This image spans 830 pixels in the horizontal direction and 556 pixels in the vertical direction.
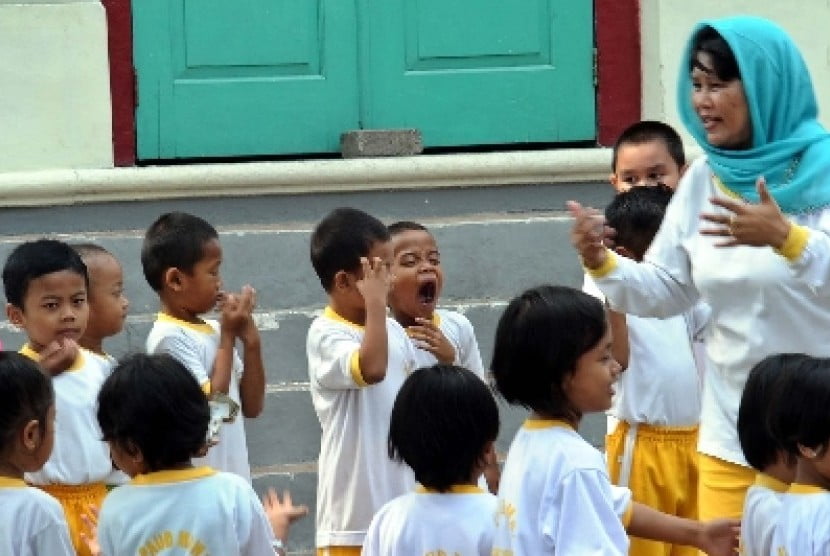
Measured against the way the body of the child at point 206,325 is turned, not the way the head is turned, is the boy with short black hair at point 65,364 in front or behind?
behind

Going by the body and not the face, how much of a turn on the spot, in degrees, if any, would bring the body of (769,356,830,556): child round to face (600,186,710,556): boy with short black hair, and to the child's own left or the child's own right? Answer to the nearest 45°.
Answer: approximately 45° to the child's own left

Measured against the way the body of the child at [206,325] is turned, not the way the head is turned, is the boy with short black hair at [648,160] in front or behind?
in front

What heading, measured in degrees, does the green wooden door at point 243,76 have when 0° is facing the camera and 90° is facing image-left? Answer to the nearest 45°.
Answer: approximately 0°

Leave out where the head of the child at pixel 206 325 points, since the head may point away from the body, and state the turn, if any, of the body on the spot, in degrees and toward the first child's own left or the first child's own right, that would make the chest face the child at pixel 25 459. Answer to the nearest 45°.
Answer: approximately 90° to the first child's own right

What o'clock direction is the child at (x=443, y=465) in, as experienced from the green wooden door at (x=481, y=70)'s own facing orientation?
The child is roughly at 12 o'clock from the green wooden door.

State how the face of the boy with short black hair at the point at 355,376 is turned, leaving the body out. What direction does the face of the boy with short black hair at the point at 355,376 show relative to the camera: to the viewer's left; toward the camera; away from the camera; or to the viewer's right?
to the viewer's right

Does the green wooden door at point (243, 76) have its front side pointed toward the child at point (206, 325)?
yes

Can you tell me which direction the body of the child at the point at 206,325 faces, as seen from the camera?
to the viewer's right

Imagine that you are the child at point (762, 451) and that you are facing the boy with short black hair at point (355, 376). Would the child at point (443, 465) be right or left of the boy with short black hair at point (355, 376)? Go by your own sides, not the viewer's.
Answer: left

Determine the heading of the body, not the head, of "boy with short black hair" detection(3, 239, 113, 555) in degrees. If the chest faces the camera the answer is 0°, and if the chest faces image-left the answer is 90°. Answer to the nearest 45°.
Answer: approximately 315°

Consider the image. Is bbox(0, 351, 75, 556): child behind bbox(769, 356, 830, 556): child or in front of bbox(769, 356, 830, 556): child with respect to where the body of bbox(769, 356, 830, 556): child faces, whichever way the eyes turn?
behind

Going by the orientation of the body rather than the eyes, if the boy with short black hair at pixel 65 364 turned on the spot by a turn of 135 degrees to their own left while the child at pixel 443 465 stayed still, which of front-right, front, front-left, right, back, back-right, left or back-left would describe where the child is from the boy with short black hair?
back-right

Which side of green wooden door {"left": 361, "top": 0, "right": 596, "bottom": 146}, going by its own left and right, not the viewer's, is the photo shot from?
front

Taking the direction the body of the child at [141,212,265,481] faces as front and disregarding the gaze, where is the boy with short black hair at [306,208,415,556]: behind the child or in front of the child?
in front
